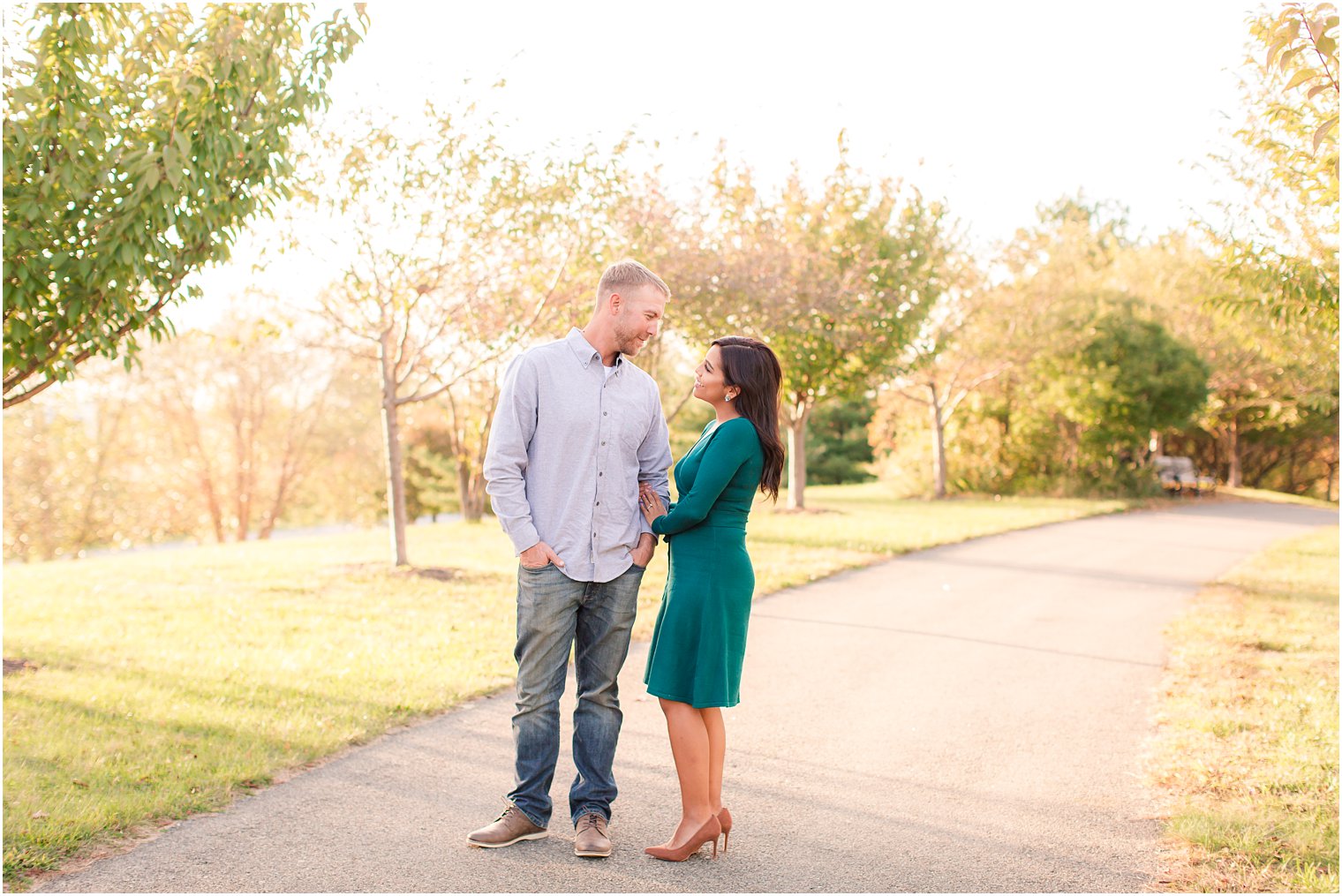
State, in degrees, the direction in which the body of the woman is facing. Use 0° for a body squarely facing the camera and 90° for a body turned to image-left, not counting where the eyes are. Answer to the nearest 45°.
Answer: approximately 90°

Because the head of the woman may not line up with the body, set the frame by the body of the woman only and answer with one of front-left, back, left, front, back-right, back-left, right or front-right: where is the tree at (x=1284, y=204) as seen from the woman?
back-right

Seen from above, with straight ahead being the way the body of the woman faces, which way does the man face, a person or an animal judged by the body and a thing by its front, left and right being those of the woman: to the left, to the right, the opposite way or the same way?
to the left

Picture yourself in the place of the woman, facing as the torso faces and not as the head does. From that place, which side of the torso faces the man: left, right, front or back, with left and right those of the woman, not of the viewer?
front

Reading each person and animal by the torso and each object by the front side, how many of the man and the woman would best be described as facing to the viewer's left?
1

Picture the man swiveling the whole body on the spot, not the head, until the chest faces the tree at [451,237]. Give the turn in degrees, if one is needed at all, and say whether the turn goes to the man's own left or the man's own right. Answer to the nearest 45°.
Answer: approximately 180°

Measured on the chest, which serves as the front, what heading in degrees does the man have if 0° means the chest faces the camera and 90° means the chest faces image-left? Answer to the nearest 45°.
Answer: approximately 0°

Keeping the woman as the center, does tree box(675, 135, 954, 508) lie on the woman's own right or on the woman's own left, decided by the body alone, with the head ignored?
on the woman's own right

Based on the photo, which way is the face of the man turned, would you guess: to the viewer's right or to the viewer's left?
to the viewer's right

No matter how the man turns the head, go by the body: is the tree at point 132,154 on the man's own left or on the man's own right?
on the man's own right

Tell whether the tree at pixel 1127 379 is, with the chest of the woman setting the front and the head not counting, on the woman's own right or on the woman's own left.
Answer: on the woman's own right

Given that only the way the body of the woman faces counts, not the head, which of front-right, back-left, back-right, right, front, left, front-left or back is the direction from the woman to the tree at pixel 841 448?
right
